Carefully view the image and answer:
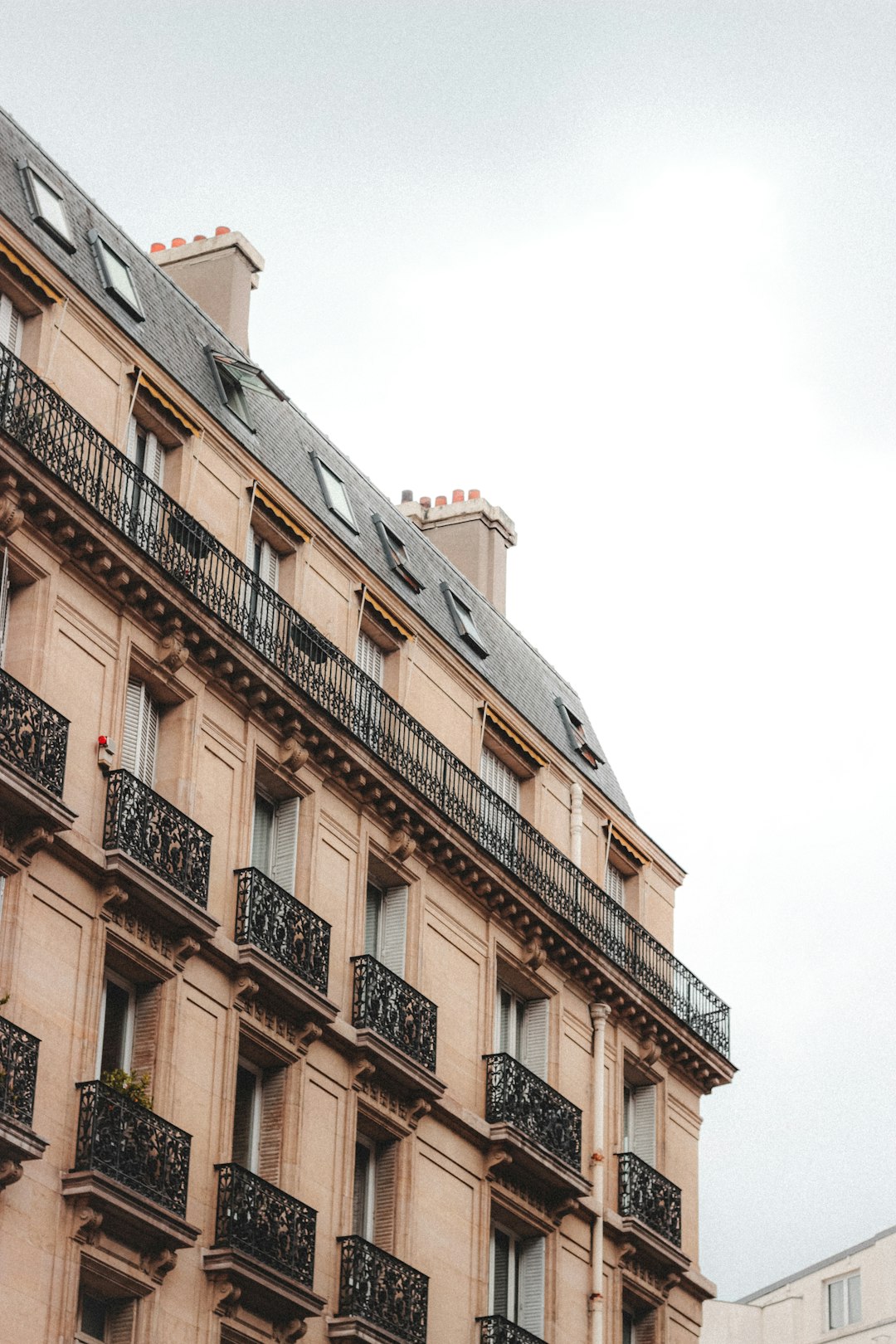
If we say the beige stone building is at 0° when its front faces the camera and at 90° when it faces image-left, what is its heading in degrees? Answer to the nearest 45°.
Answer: approximately 315°
